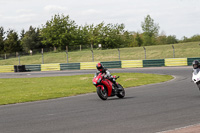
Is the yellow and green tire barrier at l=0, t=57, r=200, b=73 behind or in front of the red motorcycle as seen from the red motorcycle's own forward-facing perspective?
behind

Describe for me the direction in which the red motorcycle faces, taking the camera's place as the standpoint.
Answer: facing the viewer and to the left of the viewer
